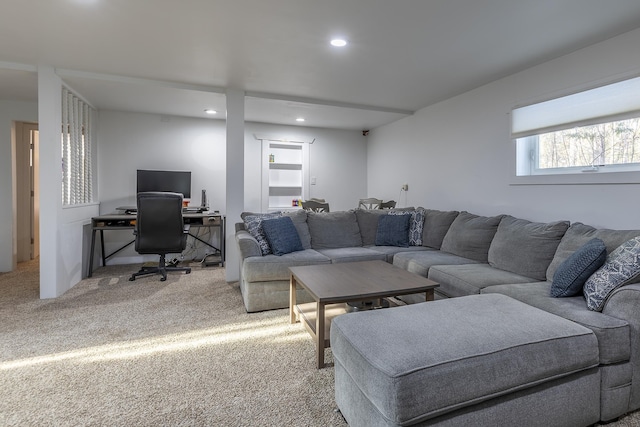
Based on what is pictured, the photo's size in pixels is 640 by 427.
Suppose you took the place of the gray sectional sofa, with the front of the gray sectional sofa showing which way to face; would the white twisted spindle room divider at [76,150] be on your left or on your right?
on your right

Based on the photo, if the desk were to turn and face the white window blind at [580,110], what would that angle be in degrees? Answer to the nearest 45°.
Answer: approximately 45° to its left

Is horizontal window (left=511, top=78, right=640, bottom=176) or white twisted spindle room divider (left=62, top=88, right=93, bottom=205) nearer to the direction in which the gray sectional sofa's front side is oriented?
the white twisted spindle room divider

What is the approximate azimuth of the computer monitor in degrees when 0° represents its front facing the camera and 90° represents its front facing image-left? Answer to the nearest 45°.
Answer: approximately 0°

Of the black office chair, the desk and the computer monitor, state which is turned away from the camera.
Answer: the black office chair

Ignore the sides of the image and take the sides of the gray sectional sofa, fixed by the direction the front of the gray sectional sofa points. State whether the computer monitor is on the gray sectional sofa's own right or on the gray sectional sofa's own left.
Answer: on the gray sectional sofa's own right

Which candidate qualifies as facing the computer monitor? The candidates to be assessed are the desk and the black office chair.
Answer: the black office chair

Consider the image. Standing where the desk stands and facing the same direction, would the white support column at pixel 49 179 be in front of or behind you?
in front

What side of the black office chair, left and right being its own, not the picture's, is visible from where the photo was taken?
back

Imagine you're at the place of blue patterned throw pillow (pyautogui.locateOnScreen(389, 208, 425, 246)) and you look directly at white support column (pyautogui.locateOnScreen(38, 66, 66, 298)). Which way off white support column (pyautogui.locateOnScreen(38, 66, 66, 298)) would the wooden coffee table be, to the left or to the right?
left
